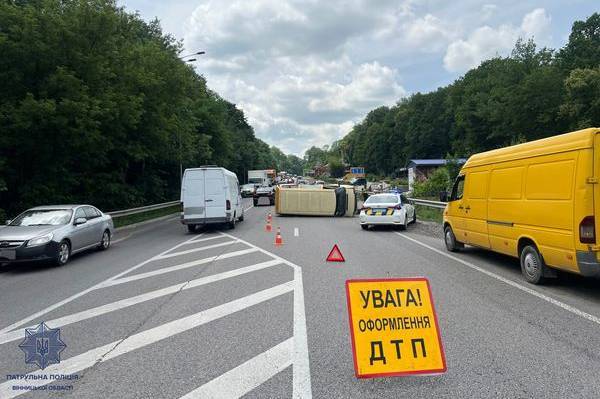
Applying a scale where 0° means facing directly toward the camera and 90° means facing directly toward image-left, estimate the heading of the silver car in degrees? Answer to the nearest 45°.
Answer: approximately 45°

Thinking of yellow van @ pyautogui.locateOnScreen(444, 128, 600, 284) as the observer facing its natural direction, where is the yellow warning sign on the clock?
The yellow warning sign is roughly at 8 o'clock from the yellow van.

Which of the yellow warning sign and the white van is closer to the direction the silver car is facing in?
the yellow warning sign

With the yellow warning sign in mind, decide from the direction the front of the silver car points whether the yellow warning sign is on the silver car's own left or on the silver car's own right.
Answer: on the silver car's own left

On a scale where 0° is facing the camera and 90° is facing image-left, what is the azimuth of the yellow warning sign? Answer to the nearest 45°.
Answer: approximately 0°

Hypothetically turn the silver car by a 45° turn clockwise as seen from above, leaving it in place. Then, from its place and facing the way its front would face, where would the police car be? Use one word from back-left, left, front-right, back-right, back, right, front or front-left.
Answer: back

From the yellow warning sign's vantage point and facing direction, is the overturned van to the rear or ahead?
to the rear

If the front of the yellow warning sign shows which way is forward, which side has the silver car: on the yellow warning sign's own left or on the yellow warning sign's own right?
on the yellow warning sign's own right

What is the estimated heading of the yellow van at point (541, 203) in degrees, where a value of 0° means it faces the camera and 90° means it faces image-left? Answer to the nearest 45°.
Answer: approximately 135°

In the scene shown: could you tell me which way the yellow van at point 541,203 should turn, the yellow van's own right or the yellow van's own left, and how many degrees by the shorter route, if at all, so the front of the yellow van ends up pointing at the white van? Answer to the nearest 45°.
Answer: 0° — it already faces it

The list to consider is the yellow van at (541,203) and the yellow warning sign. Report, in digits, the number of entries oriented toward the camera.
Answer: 1

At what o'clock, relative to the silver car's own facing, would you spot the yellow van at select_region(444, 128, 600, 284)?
The yellow van is roughly at 9 o'clock from the silver car.

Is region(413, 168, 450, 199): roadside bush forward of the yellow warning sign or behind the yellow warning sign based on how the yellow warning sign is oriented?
behind

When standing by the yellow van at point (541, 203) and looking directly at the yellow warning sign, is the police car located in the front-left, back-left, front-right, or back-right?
back-right
